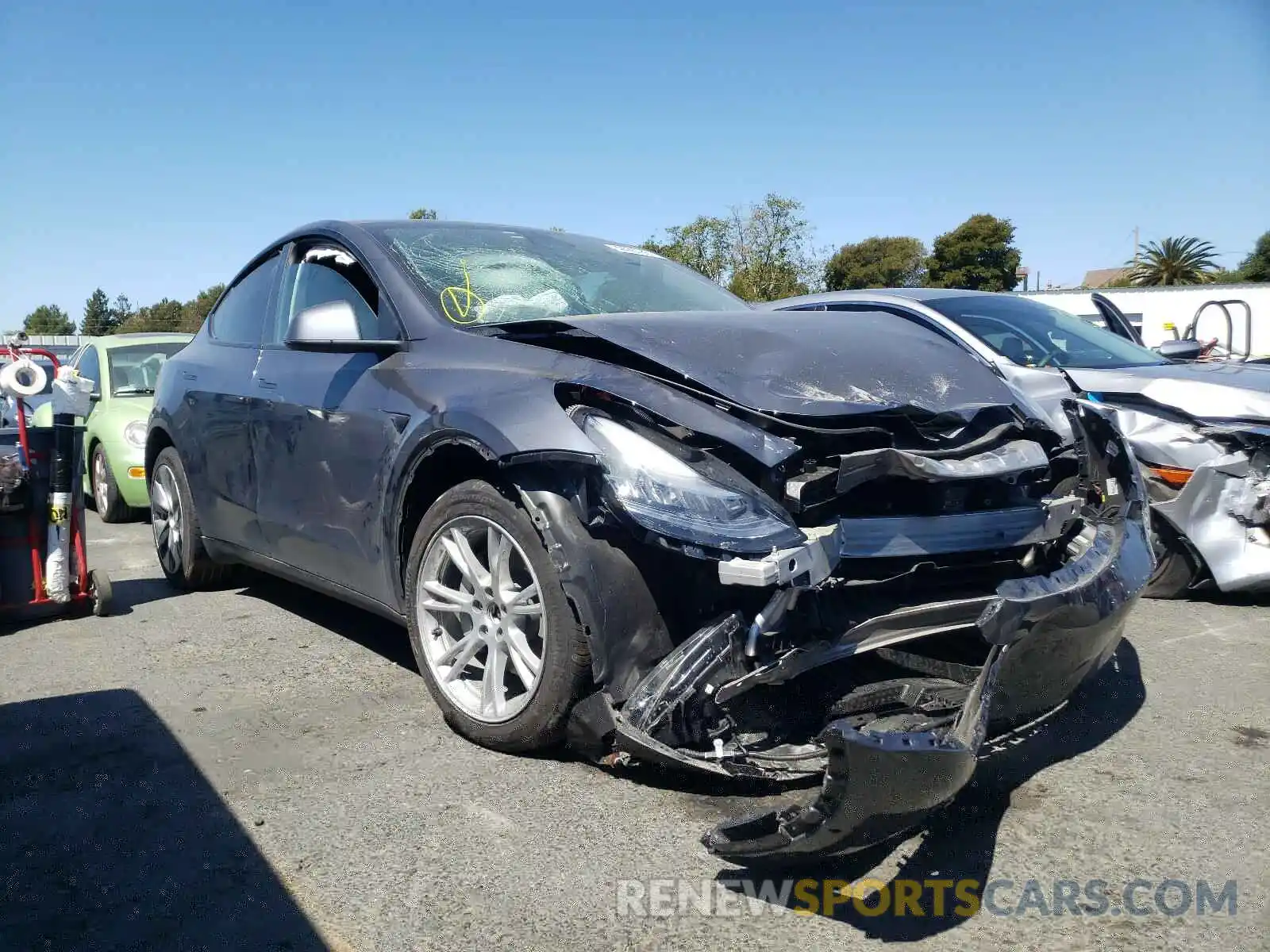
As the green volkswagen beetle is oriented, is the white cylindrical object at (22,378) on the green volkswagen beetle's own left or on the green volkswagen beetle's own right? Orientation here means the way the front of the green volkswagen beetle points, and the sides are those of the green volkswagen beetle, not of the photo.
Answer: on the green volkswagen beetle's own right

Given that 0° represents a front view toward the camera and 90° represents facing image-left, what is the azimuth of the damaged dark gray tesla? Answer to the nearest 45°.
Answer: approximately 315°

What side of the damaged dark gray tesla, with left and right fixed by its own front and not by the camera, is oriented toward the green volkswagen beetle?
back

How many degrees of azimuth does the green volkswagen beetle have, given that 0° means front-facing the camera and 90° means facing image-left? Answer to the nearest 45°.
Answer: approximately 315°

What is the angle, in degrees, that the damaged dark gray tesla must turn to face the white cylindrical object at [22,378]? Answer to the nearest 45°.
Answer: approximately 180°

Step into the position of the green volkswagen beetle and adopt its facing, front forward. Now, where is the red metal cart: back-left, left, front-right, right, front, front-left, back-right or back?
front-right
